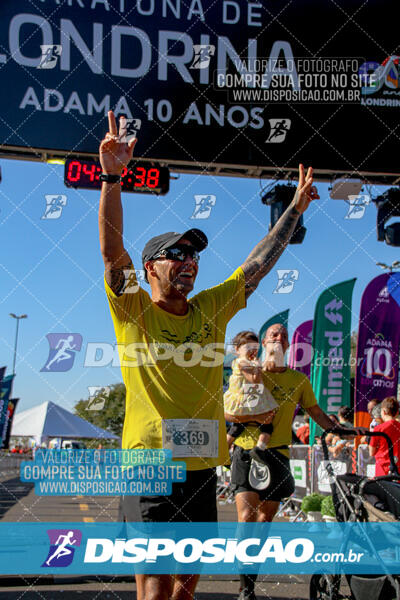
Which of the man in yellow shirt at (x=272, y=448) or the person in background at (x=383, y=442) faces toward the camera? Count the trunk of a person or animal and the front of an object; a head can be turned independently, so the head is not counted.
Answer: the man in yellow shirt

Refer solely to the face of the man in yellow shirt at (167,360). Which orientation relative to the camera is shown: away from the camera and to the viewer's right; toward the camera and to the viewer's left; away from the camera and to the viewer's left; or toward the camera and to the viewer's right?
toward the camera and to the viewer's right

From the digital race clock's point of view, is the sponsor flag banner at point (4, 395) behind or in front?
behind

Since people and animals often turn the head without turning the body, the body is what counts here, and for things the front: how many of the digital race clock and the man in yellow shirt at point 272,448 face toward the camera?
2

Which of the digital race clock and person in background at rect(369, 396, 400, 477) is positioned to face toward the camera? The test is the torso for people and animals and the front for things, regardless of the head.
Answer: the digital race clock

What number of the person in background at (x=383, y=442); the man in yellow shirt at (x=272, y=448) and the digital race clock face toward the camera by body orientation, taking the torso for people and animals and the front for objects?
2

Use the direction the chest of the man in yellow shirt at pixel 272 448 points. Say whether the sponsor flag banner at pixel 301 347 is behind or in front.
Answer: behind

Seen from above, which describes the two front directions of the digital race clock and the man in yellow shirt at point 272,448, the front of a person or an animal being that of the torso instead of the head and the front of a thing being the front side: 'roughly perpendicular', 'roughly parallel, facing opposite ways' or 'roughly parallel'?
roughly parallel

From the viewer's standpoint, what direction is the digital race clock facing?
toward the camera

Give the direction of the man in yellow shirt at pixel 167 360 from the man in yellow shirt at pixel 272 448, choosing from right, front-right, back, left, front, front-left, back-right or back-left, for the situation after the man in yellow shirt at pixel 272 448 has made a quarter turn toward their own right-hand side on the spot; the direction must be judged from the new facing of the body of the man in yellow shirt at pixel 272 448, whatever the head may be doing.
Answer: left

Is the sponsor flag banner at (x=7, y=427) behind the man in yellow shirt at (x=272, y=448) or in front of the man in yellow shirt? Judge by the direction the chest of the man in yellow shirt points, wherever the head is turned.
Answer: behind
